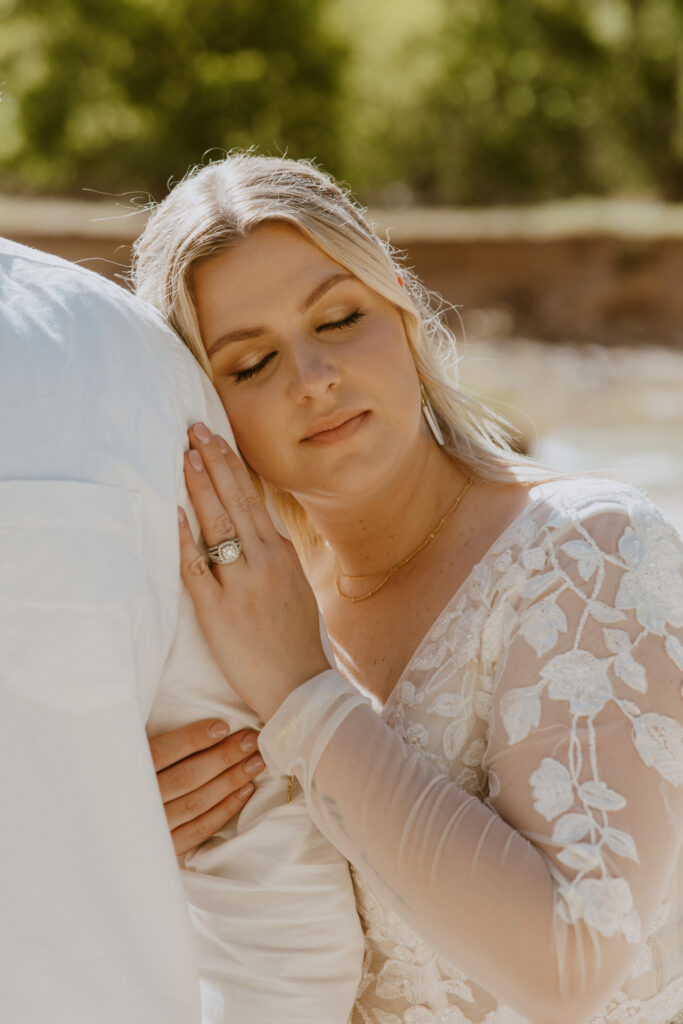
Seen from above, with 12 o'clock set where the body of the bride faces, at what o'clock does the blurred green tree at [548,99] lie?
The blurred green tree is roughly at 5 o'clock from the bride.

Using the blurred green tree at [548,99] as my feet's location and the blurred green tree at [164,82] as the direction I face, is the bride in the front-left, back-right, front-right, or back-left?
front-left

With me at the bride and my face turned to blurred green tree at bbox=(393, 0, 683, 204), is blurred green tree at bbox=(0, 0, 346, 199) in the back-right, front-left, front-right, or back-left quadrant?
front-left

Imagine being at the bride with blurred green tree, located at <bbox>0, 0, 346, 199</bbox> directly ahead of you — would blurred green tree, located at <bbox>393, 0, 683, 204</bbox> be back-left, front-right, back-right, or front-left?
front-right

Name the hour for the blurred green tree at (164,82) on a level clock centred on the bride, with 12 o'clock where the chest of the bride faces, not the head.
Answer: The blurred green tree is roughly at 4 o'clock from the bride.

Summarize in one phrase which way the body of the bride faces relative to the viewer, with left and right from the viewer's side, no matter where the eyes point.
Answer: facing the viewer and to the left of the viewer
